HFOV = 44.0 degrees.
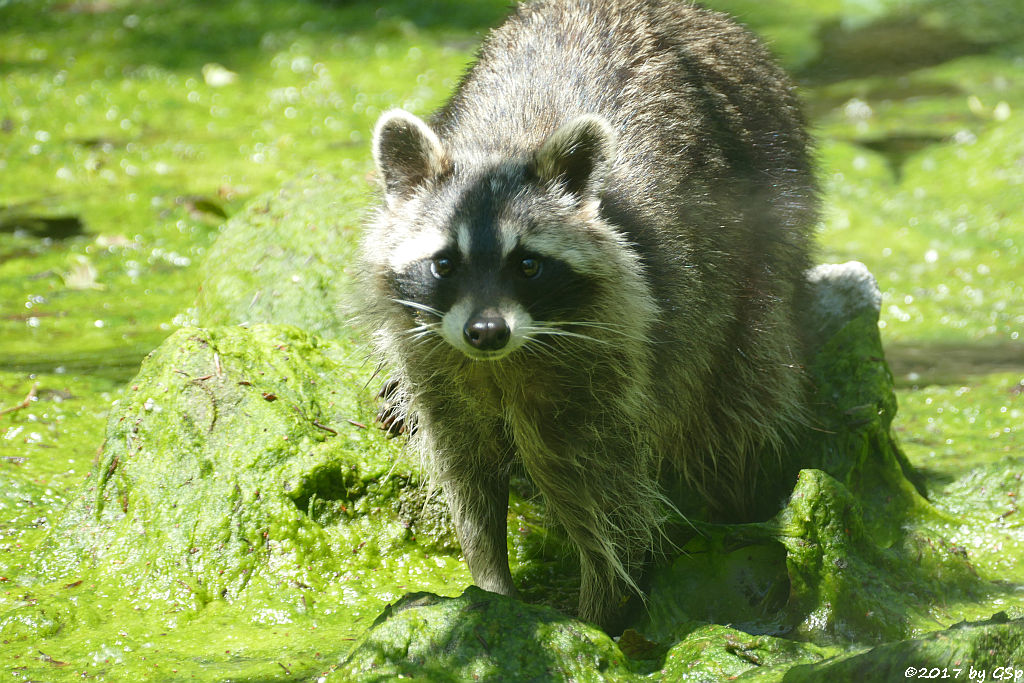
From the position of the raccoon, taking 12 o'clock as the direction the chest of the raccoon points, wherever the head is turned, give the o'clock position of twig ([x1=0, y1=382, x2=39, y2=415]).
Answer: The twig is roughly at 2 o'clock from the raccoon.

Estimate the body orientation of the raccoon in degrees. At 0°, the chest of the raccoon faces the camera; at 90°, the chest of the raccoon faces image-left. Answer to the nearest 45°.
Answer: approximately 45°
